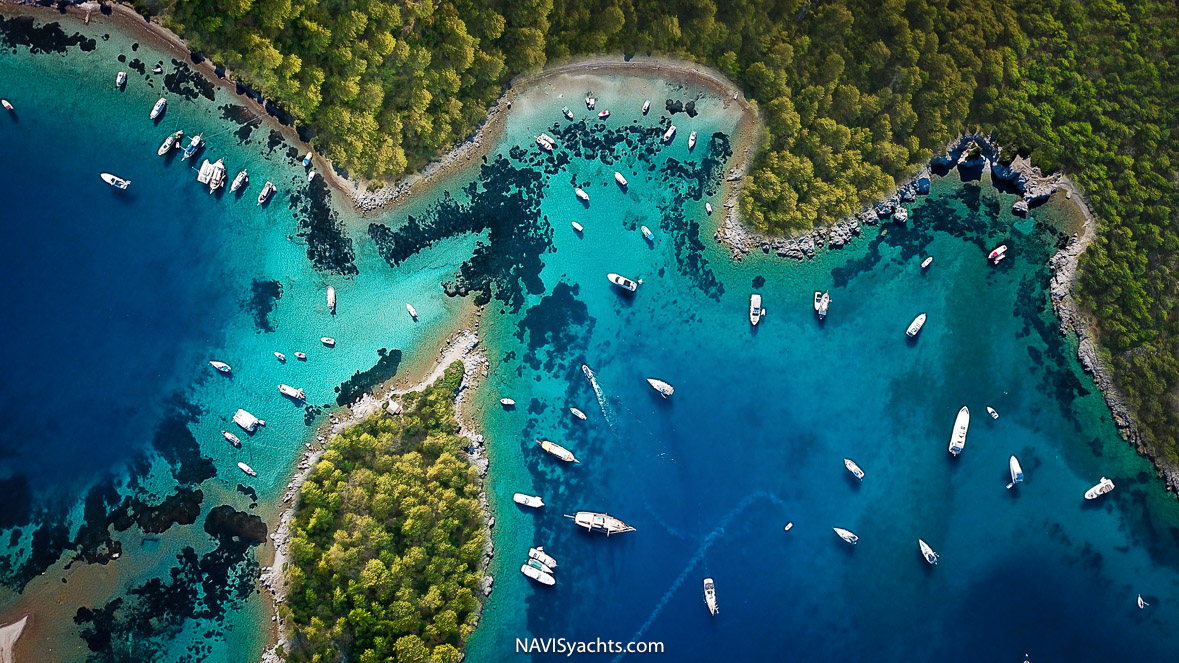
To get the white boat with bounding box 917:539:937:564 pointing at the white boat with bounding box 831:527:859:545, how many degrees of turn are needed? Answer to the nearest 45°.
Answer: approximately 90° to its left

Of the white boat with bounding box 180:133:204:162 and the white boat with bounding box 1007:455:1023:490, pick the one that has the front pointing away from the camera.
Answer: the white boat with bounding box 1007:455:1023:490

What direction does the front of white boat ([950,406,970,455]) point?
away from the camera

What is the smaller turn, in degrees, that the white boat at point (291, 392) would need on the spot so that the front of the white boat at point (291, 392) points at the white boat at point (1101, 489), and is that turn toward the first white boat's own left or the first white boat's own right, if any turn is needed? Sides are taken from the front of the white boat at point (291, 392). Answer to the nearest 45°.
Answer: approximately 135° to the first white boat's own right

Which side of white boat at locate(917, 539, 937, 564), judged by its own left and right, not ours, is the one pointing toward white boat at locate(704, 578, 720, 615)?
left

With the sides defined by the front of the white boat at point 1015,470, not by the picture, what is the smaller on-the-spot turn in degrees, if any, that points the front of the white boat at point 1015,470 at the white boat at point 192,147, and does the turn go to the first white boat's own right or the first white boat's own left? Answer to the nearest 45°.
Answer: approximately 45° to the first white boat's own left

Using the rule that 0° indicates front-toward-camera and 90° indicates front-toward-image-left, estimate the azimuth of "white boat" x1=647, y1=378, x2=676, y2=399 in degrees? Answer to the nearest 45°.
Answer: approximately 135°

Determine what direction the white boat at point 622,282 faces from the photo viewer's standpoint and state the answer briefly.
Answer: facing away from the viewer and to the left of the viewer

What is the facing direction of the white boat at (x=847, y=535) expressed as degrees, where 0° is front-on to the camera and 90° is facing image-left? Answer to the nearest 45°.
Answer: approximately 135°

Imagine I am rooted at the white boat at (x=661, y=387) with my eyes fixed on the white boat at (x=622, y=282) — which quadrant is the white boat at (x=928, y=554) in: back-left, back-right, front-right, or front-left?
back-right

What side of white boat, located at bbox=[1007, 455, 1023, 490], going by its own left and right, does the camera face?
back

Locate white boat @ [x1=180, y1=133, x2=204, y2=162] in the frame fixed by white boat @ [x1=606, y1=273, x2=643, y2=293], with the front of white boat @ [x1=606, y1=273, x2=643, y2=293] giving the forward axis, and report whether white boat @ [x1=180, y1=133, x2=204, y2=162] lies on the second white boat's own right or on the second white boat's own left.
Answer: on the second white boat's own left
